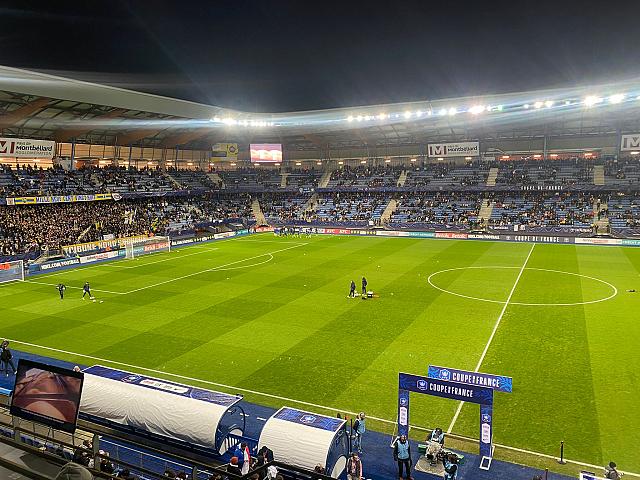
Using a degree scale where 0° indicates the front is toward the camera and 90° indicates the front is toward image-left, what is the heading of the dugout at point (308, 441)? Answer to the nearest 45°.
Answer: approximately 225°

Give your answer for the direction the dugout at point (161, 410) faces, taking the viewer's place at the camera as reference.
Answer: facing away from the viewer and to the right of the viewer

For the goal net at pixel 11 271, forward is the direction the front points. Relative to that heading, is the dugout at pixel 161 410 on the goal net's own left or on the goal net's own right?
on the goal net's own right

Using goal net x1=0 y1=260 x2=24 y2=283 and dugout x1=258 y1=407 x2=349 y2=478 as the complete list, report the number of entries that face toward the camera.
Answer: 0

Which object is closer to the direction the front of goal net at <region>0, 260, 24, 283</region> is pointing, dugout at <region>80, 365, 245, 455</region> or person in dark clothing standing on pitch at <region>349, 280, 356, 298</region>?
the person in dark clothing standing on pitch

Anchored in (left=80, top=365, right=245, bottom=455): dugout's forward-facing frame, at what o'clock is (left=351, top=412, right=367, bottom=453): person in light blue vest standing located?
The person in light blue vest standing is roughly at 2 o'clock from the dugout.

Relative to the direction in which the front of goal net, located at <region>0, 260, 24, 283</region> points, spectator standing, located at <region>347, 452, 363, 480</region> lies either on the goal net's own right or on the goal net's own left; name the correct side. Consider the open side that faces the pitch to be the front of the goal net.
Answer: on the goal net's own right

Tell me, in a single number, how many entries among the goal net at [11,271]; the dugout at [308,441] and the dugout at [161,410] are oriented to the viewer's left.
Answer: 0

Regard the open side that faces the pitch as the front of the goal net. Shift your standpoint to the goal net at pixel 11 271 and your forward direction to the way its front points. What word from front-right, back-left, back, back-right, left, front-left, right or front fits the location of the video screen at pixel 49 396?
right

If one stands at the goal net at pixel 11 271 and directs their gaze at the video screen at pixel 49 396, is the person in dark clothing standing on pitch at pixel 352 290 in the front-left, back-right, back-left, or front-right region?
front-left

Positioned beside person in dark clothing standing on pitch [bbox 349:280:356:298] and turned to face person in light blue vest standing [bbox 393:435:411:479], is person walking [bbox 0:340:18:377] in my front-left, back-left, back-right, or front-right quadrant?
front-right

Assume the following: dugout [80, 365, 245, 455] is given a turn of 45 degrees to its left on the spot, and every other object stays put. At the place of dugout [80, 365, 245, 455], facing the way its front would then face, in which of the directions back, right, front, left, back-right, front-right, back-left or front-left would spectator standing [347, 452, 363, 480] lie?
back-right

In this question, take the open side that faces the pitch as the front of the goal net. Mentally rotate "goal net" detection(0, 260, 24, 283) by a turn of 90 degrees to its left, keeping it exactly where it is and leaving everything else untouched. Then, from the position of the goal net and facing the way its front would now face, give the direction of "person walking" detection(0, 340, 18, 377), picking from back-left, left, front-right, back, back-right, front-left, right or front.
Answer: back

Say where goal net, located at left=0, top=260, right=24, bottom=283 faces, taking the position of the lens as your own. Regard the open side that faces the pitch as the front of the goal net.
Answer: facing to the right of the viewer

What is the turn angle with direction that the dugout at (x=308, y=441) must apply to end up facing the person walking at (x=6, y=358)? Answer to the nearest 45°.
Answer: approximately 90° to its left

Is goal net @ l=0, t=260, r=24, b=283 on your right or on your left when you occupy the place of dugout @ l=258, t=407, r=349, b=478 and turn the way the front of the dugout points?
on your left

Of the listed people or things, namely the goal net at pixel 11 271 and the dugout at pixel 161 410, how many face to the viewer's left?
0
